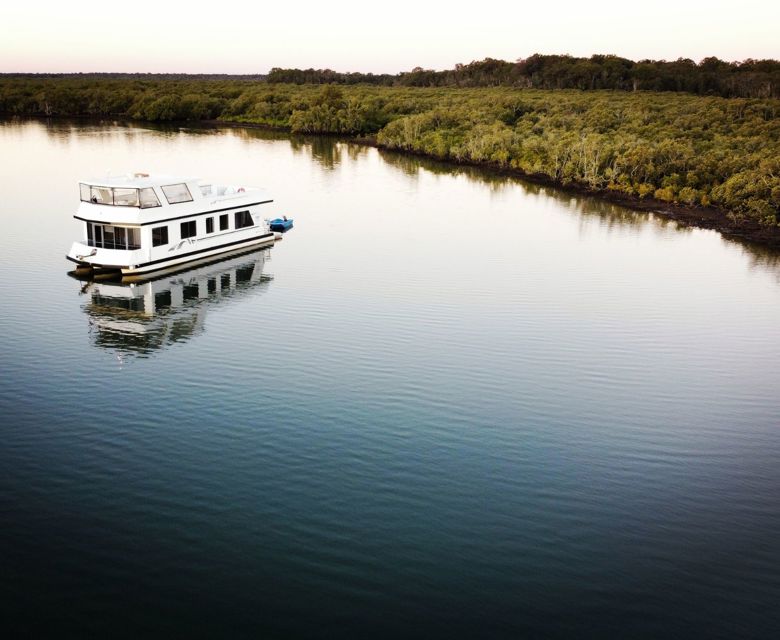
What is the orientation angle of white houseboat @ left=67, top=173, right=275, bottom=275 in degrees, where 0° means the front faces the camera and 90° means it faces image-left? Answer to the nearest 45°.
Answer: approximately 45°
